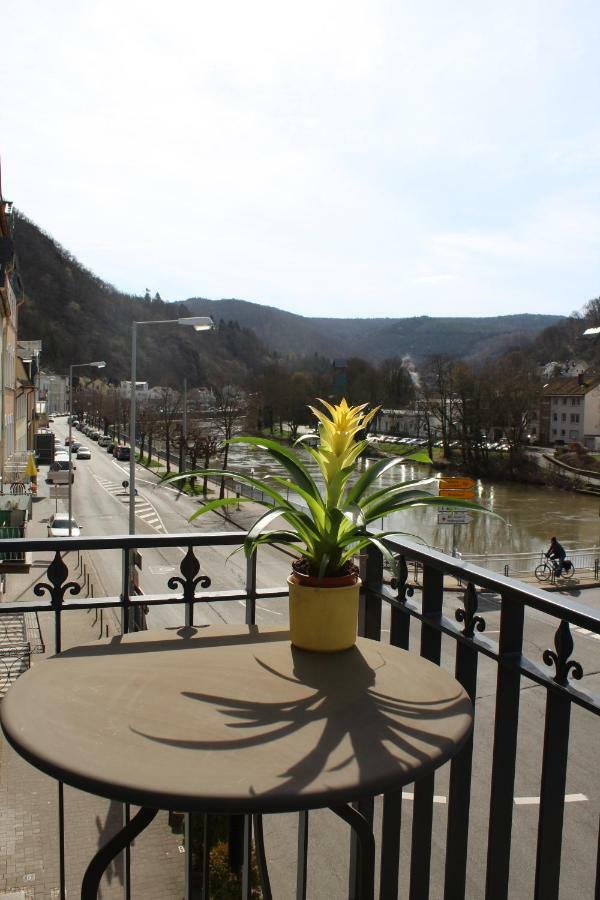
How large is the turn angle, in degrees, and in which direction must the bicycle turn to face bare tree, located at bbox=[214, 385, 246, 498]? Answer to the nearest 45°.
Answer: approximately 45° to its right

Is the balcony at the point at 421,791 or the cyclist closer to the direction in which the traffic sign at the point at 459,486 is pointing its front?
the balcony

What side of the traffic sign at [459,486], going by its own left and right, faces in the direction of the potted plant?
front

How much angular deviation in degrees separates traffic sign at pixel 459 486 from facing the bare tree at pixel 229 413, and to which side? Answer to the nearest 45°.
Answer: approximately 135° to its right

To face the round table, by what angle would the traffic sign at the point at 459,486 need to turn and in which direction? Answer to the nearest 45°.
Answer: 0° — it already faces it

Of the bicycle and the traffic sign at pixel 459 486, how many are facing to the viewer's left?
1

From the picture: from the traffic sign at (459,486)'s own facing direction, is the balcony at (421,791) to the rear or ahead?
ahead

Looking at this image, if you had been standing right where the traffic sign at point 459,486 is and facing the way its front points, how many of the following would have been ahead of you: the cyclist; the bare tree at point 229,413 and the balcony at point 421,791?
1

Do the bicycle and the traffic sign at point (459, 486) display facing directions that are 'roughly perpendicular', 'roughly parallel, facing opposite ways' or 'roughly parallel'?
roughly perpendicular

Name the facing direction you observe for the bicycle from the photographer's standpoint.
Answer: facing to the left of the viewer
